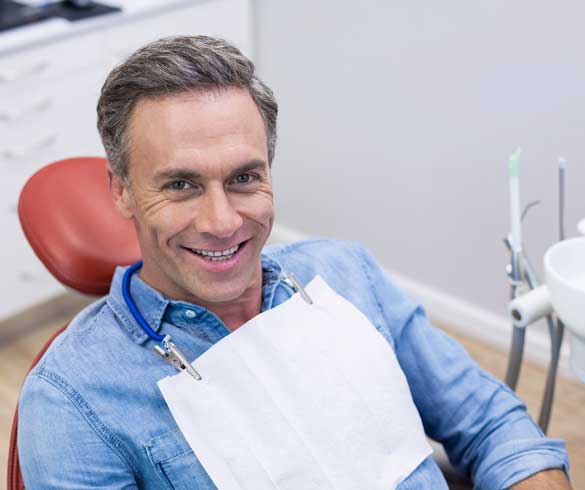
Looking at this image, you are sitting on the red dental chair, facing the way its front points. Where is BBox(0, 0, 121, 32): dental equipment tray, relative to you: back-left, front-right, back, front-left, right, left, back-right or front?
back-left

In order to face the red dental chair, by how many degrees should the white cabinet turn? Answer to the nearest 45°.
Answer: approximately 45° to its right

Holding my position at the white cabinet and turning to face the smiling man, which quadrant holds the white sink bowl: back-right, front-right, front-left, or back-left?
front-left

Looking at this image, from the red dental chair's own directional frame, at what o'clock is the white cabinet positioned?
The white cabinet is roughly at 7 o'clock from the red dental chair.

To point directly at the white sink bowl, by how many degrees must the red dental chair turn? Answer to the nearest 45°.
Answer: approximately 45° to its left

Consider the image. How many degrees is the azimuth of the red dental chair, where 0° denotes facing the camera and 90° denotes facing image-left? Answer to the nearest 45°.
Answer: approximately 315°

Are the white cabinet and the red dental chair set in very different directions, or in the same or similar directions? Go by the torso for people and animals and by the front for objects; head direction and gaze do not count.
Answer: same or similar directions

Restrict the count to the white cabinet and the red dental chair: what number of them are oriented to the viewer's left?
0

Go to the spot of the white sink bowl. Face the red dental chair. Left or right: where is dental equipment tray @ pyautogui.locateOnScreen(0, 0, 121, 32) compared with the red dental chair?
right
